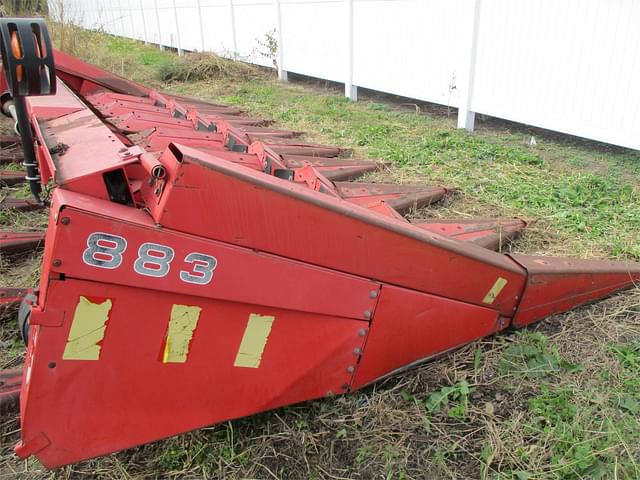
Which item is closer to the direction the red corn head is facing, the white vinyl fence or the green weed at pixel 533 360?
the green weed

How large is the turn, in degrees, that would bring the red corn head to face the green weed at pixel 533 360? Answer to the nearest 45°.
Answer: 0° — it already faces it

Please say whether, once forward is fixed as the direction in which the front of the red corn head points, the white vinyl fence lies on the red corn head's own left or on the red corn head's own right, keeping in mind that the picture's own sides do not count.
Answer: on the red corn head's own left

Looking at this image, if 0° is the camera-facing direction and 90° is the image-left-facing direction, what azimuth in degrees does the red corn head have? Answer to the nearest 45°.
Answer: approximately 270°
